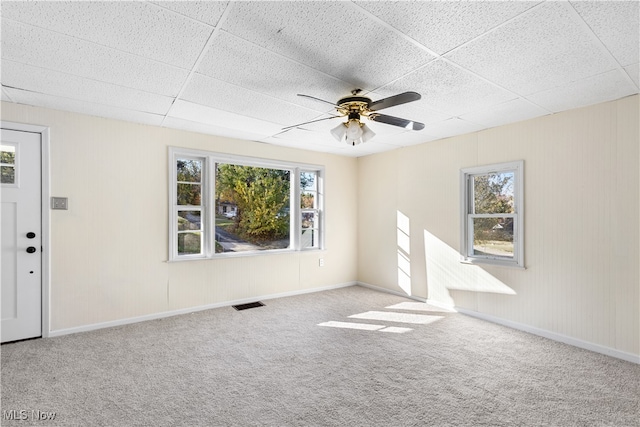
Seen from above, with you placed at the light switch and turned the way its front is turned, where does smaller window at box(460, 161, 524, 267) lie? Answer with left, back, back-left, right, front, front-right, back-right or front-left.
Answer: front-left

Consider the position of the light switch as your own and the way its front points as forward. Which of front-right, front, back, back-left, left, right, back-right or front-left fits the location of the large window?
left

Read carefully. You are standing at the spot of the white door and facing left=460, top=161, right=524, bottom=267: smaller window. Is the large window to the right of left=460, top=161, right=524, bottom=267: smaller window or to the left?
left

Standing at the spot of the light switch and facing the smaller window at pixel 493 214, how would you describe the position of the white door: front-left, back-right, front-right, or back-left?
back-right

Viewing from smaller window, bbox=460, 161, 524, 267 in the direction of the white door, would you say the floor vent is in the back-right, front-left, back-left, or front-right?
front-right

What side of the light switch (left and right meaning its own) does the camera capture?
front

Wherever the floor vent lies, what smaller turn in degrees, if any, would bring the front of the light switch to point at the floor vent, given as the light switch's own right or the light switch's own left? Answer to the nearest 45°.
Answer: approximately 90° to the light switch's own left
